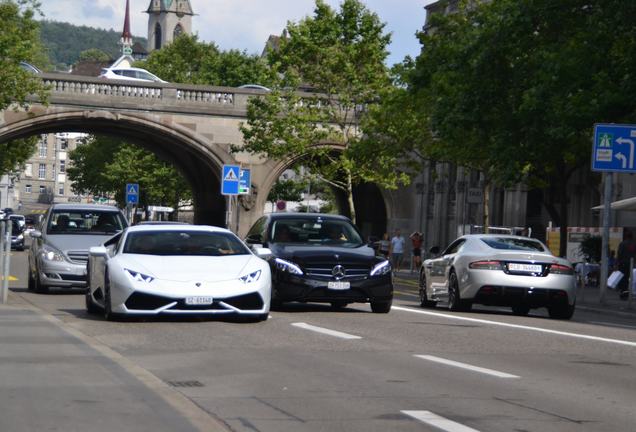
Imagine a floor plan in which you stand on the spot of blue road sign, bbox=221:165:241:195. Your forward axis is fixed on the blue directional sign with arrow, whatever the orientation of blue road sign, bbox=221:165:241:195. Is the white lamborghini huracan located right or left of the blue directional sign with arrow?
right

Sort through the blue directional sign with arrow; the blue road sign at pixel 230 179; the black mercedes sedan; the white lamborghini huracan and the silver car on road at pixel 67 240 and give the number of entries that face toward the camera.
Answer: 5

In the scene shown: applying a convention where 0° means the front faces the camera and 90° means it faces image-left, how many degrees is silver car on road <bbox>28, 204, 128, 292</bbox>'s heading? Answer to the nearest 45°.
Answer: approximately 0°

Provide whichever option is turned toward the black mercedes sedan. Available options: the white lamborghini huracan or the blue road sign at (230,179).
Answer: the blue road sign

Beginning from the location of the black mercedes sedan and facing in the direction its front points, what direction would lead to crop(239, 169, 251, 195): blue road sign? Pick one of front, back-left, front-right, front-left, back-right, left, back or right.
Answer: back

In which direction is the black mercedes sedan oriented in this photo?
toward the camera

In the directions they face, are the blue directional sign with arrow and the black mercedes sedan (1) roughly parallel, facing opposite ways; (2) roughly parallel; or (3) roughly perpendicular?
roughly parallel

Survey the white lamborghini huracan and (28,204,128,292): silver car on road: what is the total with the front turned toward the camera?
2

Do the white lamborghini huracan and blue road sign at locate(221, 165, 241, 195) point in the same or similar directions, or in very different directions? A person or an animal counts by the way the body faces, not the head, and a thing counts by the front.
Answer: same or similar directions

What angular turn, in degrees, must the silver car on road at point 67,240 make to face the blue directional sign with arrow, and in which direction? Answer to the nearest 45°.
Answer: approximately 90° to its left
